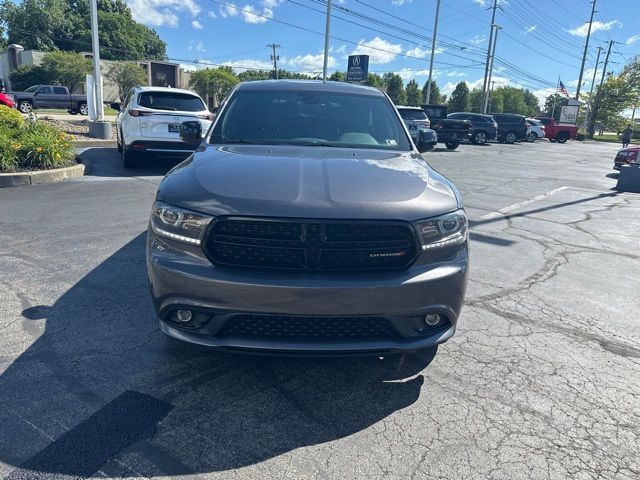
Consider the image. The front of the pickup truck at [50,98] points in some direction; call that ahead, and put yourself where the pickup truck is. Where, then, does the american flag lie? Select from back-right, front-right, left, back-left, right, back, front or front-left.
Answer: back

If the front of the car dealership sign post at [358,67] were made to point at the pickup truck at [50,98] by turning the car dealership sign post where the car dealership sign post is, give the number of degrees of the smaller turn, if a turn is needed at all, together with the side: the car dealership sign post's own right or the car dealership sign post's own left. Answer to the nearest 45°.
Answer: approximately 90° to the car dealership sign post's own right

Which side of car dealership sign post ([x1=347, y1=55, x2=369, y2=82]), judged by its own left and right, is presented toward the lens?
front

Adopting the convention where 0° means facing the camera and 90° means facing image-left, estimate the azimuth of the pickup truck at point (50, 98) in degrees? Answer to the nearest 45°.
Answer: approximately 90°

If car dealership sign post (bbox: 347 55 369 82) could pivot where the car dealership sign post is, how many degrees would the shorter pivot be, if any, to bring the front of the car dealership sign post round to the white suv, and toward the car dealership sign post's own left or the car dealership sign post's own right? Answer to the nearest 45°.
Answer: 0° — it already faces it

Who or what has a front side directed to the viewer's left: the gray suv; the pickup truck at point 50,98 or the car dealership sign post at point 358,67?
the pickup truck

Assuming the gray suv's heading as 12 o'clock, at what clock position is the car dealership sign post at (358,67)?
The car dealership sign post is roughly at 6 o'clock from the gray suv.

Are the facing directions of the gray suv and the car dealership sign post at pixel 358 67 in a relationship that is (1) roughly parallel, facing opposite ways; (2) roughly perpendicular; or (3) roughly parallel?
roughly parallel

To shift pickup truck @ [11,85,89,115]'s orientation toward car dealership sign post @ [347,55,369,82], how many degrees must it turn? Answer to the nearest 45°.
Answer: approximately 135° to its left

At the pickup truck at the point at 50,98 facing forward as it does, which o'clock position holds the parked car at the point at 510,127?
The parked car is roughly at 7 o'clock from the pickup truck.

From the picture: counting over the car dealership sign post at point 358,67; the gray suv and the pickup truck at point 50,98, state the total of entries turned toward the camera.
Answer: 2

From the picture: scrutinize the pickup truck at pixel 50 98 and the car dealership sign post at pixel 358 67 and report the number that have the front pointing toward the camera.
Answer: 1

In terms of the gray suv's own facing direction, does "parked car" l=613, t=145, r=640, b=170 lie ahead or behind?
behind

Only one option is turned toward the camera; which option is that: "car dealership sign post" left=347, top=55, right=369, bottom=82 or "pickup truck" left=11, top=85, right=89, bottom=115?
the car dealership sign post

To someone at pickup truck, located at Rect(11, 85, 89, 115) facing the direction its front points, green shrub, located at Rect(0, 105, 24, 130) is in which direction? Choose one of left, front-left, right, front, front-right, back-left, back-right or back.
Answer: left
